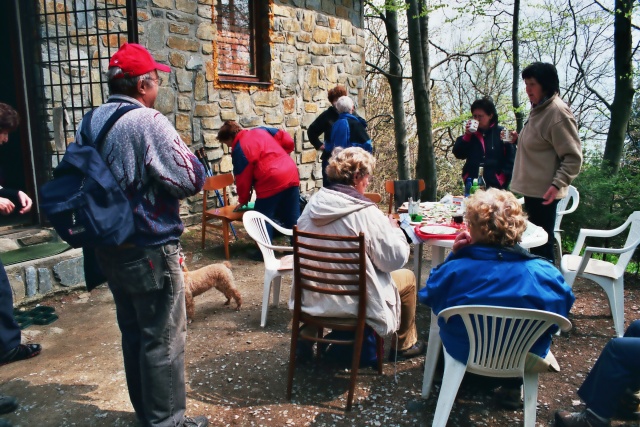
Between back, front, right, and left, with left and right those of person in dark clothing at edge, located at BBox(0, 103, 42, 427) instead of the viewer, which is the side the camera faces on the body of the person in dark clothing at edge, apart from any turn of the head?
right

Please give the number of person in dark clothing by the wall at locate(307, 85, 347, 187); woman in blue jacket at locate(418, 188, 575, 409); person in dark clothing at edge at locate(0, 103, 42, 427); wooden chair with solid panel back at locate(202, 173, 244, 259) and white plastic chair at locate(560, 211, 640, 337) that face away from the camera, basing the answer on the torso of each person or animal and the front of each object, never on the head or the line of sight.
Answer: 1

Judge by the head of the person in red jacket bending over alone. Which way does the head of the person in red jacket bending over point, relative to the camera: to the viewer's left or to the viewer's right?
to the viewer's left

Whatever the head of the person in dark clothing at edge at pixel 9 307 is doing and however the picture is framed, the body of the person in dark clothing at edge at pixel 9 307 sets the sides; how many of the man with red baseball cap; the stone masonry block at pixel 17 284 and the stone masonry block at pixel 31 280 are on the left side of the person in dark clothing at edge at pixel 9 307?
2

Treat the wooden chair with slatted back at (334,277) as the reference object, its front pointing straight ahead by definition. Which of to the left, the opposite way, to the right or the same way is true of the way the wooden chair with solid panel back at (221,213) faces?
to the right

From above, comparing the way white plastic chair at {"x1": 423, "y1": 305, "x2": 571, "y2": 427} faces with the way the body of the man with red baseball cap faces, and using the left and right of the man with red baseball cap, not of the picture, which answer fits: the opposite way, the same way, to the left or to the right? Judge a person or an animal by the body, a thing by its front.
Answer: to the left

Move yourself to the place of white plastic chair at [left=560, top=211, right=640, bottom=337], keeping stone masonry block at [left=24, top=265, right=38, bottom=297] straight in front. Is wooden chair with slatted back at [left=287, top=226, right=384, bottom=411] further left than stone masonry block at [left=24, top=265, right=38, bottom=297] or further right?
left

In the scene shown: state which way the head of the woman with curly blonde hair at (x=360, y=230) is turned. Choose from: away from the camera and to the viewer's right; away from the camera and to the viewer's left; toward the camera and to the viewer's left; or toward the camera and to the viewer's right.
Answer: away from the camera and to the viewer's right

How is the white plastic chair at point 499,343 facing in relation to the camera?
away from the camera

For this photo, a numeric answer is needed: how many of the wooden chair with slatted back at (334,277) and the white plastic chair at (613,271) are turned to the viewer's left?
1

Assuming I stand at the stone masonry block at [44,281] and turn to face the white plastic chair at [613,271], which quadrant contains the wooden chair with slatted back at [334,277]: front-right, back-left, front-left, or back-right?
front-right

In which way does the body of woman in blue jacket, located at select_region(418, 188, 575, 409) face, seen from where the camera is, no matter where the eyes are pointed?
away from the camera

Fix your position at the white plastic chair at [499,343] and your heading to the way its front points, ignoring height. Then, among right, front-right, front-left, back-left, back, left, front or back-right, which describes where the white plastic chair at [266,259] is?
front-left

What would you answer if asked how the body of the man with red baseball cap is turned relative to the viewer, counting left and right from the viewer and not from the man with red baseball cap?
facing away from the viewer and to the right of the viewer
